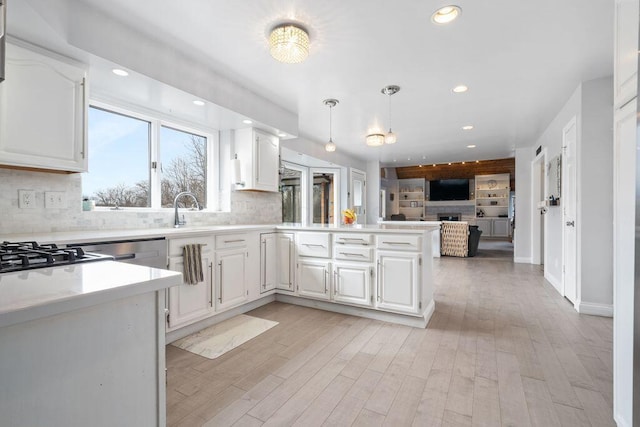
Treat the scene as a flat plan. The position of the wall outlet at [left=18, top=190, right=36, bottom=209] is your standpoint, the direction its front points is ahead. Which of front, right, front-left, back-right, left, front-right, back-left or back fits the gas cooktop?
front

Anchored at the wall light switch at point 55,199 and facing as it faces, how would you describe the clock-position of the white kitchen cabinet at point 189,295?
The white kitchen cabinet is roughly at 10 o'clock from the wall light switch.

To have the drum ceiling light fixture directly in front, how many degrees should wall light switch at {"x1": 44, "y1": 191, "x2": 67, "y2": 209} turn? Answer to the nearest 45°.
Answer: approximately 45° to its left

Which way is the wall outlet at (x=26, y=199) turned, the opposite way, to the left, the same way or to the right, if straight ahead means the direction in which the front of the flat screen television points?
to the left

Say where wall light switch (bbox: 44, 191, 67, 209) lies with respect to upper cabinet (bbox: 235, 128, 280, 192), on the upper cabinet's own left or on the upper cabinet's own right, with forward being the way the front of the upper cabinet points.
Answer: on the upper cabinet's own right

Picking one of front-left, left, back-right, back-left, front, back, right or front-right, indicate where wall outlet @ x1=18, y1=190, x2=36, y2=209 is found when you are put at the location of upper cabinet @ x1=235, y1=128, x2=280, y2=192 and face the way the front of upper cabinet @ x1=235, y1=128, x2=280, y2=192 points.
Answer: right

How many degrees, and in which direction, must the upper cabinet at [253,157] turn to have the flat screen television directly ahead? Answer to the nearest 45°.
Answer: approximately 90° to its left

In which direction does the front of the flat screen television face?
toward the camera

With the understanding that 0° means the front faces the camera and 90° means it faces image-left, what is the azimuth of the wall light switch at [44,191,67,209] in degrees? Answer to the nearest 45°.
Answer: approximately 0°

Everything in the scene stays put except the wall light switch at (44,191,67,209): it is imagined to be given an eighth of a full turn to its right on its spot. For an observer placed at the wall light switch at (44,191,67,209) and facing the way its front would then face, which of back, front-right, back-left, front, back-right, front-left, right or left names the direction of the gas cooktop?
front-left

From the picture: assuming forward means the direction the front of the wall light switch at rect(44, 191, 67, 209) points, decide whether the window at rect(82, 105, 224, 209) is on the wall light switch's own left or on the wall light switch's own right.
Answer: on the wall light switch's own left

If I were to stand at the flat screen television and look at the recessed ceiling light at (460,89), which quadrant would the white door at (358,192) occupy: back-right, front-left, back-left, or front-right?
front-right

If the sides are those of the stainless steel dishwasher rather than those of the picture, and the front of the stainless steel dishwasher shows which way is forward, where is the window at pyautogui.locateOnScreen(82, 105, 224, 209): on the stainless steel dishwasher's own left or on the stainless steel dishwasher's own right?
on the stainless steel dishwasher's own left

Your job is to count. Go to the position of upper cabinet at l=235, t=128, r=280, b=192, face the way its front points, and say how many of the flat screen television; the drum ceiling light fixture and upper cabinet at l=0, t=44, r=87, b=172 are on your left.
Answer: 1

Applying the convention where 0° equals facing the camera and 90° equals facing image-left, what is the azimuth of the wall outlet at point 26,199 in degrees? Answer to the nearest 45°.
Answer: approximately 0°

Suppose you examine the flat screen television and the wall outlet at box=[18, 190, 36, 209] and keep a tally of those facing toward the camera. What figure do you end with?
2

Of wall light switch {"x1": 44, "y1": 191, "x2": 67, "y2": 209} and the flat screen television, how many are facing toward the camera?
2
